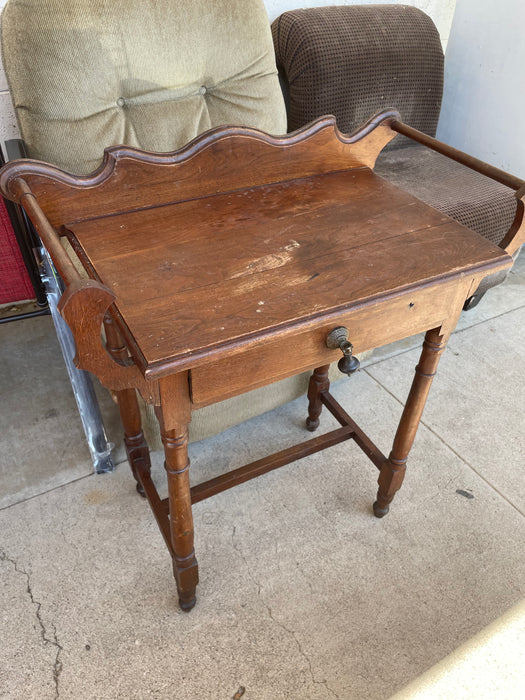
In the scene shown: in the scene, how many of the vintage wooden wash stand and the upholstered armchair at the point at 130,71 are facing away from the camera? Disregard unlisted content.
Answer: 0

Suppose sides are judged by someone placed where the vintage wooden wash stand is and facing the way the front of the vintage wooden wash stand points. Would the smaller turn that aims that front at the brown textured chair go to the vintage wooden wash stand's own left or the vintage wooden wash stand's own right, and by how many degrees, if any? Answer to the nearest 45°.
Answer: approximately 135° to the vintage wooden wash stand's own left

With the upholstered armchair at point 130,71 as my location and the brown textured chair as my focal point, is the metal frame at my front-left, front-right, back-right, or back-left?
back-right

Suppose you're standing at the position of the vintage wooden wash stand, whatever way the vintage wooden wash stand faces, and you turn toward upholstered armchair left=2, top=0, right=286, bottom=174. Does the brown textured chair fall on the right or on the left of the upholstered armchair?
right

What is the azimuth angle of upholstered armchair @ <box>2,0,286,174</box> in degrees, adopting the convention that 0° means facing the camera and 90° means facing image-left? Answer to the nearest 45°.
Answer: approximately 0°

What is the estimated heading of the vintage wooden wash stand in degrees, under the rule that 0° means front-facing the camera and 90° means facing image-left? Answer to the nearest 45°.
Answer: approximately 315°

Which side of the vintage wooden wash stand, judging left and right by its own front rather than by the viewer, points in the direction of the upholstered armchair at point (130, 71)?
back

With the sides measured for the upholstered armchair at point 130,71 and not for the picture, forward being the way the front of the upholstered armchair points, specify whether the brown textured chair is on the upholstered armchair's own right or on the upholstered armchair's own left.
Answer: on the upholstered armchair's own left
